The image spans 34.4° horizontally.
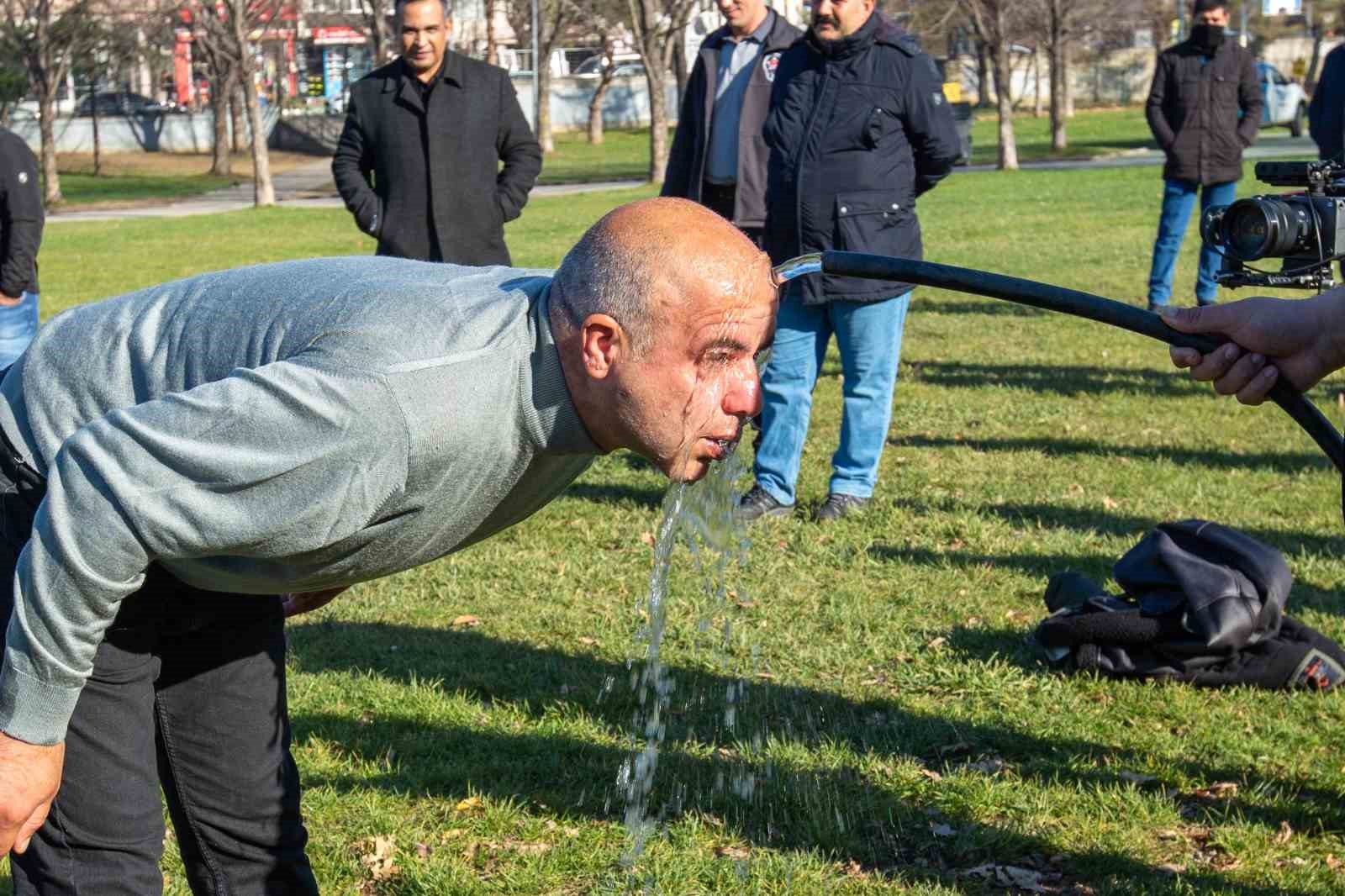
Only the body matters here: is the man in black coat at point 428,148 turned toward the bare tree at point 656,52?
no

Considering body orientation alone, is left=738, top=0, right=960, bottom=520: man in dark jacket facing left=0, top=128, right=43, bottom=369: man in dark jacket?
no

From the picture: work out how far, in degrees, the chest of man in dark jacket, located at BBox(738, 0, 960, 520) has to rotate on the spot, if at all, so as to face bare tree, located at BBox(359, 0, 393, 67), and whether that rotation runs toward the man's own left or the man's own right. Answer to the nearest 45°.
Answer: approximately 135° to the man's own right

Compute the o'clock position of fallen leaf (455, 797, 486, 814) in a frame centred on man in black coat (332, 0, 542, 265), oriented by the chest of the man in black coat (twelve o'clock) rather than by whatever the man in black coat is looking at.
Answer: The fallen leaf is roughly at 12 o'clock from the man in black coat.

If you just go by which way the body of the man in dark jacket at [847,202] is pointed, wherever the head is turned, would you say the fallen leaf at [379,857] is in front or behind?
in front

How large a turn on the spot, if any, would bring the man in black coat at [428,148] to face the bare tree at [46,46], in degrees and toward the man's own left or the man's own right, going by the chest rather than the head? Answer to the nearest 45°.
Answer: approximately 180°

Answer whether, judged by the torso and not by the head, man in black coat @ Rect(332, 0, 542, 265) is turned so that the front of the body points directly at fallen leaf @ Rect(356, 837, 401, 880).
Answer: yes

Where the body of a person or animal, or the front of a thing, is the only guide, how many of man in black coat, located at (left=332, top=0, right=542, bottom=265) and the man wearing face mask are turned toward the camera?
2

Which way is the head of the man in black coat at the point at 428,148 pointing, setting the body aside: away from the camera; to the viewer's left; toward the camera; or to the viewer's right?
toward the camera

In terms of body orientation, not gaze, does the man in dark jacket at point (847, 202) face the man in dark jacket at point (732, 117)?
no

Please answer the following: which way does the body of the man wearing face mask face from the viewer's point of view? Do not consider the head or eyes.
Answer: toward the camera

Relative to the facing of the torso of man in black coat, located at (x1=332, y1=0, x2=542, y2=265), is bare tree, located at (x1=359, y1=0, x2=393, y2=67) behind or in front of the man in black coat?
behind

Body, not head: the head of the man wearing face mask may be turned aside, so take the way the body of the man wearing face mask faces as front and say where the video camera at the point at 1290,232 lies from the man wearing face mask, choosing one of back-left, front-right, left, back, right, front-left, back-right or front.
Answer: front

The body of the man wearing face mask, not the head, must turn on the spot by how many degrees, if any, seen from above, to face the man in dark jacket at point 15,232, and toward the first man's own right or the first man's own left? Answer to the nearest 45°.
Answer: approximately 45° to the first man's own right
